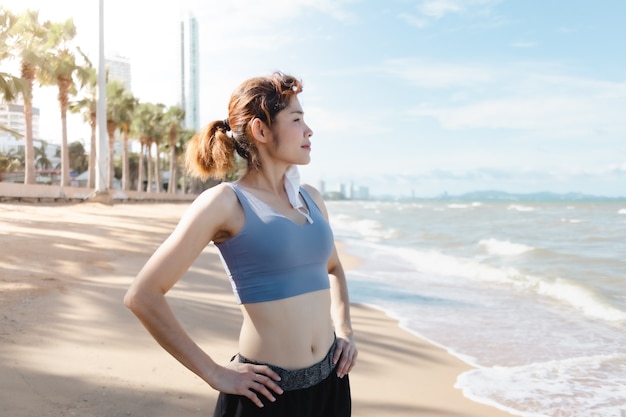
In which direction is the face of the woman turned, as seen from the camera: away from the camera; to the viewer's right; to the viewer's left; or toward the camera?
to the viewer's right

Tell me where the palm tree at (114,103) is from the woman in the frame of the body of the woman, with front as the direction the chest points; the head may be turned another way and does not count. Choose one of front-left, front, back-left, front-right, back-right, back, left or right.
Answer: back-left

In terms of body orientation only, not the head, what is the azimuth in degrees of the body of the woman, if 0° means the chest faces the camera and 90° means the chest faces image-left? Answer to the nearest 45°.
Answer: approximately 315°

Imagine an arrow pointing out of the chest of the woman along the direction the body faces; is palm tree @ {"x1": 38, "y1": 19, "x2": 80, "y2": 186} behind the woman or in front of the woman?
behind

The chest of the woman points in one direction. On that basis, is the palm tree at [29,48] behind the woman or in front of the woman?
behind

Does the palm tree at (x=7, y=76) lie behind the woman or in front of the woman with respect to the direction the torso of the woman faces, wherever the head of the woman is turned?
behind
